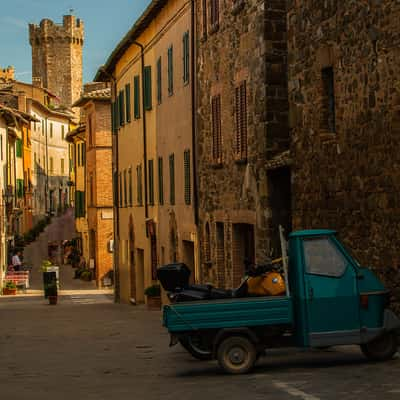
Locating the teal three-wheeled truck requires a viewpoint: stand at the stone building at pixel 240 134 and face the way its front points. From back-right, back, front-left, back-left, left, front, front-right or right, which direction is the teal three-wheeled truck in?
front-left

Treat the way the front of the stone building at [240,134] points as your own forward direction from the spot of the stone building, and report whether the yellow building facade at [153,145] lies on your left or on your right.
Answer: on your right

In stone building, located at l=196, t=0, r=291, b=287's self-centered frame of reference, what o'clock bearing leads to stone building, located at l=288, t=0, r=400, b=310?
stone building, located at l=288, t=0, r=400, b=310 is roughly at 10 o'clock from stone building, located at l=196, t=0, r=291, b=287.

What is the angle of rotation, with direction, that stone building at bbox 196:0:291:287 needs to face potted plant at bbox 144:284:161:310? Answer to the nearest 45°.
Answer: approximately 135° to its right

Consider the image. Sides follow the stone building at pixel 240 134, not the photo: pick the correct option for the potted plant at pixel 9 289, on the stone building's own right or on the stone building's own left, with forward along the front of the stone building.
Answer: on the stone building's own right

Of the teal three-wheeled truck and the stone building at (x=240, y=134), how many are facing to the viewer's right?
1

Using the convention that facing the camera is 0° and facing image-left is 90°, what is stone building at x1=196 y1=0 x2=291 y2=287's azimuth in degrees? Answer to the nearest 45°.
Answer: approximately 45°

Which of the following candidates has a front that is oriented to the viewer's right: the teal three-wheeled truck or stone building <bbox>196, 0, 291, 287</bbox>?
the teal three-wheeled truck

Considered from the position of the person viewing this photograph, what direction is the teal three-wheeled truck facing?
facing to the right of the viewer

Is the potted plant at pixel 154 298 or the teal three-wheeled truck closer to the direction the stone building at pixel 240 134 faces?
the teal three-wheeled truck
